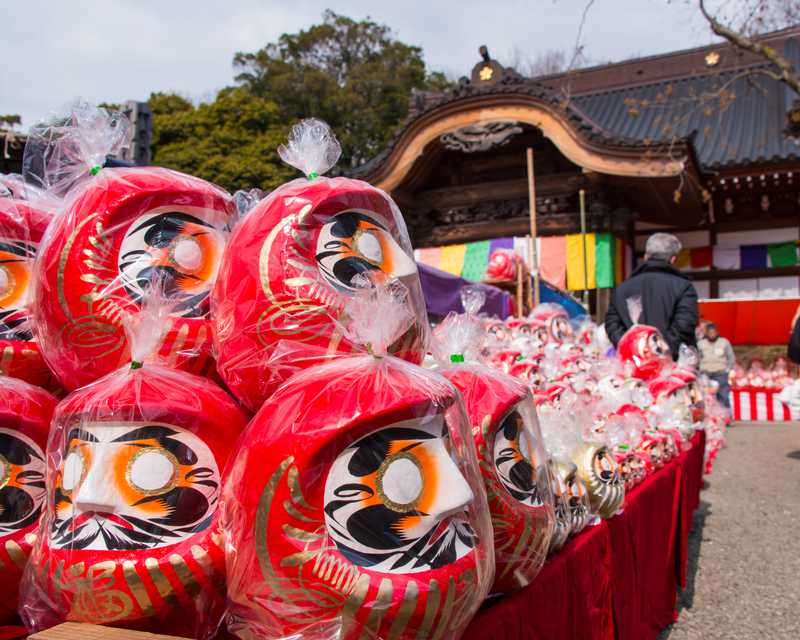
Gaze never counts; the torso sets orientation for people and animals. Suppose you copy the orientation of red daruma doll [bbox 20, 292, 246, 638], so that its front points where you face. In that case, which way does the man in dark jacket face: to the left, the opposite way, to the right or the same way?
the opposite way

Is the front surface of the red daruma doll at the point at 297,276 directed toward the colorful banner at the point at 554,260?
no

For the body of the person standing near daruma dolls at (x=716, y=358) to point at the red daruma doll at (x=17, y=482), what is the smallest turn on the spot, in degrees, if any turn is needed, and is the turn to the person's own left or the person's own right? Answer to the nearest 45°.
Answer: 0° — they already face it

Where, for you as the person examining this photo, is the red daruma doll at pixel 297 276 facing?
facing the viewer and to the right of the viewer

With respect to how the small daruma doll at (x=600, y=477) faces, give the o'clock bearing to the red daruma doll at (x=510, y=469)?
The red daruma doll is roughly at 2 o'clock from the small daruma doll.

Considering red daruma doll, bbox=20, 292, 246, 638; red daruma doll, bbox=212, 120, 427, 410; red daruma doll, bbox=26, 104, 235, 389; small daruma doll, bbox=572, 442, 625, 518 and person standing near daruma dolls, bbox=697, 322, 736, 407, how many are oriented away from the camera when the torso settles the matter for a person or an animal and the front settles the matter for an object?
0

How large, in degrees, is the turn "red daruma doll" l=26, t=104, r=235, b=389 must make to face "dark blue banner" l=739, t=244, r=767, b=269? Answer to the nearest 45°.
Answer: approximately 90° to its left

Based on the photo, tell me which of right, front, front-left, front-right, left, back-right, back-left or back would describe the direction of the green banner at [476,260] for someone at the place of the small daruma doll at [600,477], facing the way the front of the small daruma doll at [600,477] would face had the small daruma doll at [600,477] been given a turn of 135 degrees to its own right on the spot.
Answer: right

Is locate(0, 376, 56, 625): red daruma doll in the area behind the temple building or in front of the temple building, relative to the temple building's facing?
in front

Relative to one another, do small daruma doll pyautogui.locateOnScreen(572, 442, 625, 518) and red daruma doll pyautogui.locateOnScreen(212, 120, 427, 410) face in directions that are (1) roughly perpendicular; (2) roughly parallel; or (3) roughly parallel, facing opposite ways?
roughly parallel

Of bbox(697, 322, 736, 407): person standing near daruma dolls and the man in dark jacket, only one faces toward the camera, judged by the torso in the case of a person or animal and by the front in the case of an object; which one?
the person standing near daruma dolls

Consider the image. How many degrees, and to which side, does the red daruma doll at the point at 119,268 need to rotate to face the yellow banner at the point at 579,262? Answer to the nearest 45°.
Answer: approximately 90° to its left

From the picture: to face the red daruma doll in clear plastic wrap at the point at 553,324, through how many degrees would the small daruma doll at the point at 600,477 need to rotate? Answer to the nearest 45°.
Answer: approximately 135° to its left

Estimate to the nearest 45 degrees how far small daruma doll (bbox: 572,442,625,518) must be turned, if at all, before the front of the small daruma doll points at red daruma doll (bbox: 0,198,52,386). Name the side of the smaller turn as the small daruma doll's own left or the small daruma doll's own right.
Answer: approximately 90° to the small daruma doll's own right

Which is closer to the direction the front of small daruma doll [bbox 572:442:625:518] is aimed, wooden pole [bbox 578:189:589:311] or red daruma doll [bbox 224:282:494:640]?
the red daruma doll

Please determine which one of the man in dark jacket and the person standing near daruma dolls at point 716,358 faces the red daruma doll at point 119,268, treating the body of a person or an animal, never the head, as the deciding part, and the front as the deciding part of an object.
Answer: the person standing near daruma dolls
